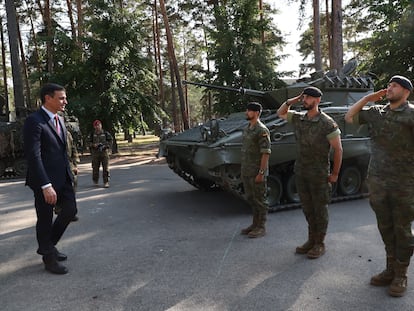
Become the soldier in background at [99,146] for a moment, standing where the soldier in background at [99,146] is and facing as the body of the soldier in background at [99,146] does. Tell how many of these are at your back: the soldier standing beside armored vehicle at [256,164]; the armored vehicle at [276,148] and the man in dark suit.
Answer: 0

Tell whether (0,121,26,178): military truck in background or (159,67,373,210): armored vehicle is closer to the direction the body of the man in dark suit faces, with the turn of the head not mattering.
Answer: the armored vehicle

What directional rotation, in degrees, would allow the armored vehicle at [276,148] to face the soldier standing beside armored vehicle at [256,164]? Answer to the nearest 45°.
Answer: approximately 45° to its left

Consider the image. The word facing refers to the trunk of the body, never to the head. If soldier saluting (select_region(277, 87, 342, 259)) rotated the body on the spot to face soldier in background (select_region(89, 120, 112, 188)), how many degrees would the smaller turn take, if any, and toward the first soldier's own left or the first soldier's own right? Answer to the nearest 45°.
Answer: approximately 90° to the first soldier's own right

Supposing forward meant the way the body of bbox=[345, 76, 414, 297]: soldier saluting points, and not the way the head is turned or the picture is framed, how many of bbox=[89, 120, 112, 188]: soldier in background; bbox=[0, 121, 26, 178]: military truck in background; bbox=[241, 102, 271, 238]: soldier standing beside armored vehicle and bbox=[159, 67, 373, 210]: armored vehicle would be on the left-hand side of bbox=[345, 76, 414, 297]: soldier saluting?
0

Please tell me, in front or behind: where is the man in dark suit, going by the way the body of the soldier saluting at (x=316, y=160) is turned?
in front

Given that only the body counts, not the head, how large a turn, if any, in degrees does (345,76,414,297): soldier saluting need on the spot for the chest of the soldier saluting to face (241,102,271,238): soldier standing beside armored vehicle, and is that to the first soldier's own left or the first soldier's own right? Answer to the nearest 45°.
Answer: approximately 90° to the first soldier's own right

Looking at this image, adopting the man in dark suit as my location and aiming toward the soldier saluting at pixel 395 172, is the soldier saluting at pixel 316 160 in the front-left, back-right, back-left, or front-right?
front-left

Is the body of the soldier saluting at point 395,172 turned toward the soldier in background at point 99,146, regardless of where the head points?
no

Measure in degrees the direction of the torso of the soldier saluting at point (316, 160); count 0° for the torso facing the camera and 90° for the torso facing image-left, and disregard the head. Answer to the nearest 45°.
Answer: approximately 45°

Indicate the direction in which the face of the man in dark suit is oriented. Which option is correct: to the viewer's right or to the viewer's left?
to the viewer's right

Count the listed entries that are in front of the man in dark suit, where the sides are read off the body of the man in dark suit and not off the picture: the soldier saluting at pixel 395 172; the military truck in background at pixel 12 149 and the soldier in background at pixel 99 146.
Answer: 1

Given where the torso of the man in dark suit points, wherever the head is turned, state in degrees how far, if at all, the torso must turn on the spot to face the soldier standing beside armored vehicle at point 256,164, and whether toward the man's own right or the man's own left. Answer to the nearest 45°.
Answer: approximately 45° to the man's own left

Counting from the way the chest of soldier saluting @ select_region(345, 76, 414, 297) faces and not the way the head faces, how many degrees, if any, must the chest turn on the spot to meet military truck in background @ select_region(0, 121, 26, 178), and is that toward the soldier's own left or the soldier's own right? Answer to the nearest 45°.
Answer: approximately 90° to the soldier's own right

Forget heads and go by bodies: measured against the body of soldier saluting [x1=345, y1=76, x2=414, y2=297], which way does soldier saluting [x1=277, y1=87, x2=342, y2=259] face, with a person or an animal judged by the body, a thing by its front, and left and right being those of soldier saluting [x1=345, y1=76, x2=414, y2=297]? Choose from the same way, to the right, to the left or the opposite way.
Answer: the same way

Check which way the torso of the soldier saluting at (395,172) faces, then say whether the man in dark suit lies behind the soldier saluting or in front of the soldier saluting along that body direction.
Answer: in front

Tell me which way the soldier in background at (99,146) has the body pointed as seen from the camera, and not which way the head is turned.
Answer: toward the camera

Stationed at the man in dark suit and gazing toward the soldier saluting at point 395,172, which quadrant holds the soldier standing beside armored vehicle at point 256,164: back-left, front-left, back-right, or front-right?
front-left

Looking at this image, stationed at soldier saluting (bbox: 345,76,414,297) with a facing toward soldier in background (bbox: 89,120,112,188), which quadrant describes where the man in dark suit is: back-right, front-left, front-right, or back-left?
front-left
